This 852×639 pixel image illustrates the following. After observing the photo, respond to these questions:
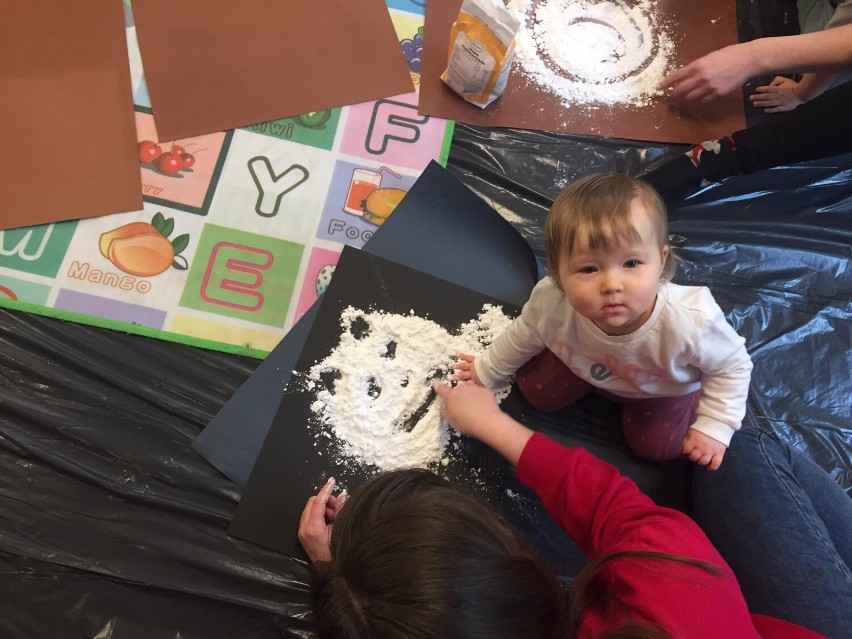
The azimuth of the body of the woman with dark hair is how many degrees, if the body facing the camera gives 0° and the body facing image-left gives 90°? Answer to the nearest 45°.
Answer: approximately 135°

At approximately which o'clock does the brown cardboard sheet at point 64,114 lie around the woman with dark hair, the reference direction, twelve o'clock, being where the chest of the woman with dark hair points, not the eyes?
The brown cardboard sheet is roughly at 11 o'clock from the woman with dark hair.

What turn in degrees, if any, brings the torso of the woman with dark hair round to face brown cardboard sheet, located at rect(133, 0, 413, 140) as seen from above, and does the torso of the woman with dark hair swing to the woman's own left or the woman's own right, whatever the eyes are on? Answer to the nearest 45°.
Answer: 0° — they already face it

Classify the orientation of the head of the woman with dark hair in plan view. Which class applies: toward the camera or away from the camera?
away from the camera

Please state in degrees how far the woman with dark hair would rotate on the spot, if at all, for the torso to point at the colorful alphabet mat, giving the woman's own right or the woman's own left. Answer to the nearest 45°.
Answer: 0° — they already face it
